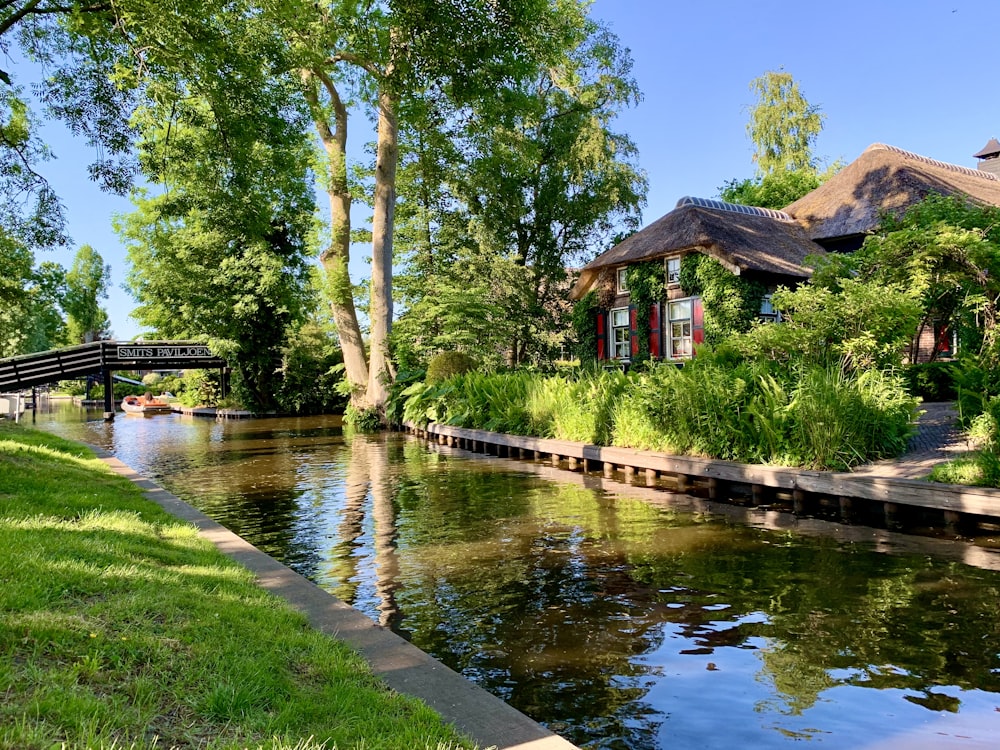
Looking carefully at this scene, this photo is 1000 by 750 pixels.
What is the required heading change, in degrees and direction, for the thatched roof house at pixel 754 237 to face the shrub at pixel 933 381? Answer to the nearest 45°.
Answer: approximately 45° to its left

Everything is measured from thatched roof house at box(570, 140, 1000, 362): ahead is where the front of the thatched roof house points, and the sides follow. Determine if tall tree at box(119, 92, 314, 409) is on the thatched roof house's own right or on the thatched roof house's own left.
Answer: on the thatched roof house's own right

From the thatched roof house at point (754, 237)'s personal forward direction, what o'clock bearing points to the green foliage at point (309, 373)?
The green foliage is roughly at 2 o'clock from the thatched roof house.

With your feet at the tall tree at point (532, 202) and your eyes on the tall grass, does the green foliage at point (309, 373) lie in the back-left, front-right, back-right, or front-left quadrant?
back-right

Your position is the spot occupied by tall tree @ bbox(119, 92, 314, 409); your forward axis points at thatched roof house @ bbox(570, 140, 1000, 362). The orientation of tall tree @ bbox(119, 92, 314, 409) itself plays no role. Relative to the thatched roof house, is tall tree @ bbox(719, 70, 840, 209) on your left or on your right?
left

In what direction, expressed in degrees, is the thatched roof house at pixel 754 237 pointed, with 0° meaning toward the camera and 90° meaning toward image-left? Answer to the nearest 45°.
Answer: approximately 45°

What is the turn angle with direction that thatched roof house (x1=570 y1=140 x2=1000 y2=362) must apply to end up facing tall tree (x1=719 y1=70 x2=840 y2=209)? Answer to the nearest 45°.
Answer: approximately 135° to its right

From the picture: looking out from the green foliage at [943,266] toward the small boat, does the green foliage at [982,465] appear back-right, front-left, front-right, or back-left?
back-left

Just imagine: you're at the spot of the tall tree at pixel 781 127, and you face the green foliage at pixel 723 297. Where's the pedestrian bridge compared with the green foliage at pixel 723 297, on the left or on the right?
right
